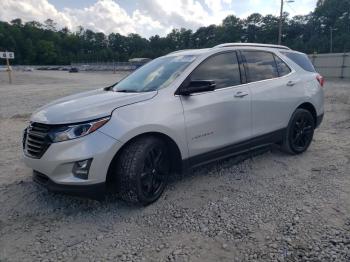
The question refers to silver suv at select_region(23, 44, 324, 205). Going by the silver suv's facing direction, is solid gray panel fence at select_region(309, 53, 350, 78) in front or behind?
behind

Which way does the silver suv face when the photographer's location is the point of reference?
facing the viewer and to the left of the viewer
